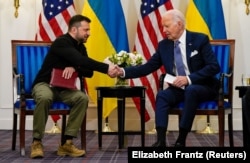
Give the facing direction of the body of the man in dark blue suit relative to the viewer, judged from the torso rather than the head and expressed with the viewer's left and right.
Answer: facing the viewer and to the left of the viewer

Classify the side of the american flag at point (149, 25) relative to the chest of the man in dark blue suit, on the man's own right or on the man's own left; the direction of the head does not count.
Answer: on the man's own right

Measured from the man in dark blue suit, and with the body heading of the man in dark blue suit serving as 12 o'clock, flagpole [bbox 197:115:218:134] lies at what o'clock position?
The flagpole is roughly at 5 o'clock from the man in dark blue suit.

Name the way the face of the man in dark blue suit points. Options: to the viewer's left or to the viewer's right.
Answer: to the viewer's left

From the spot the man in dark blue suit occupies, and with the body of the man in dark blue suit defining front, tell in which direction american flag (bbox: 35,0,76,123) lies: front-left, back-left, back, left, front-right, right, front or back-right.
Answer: right

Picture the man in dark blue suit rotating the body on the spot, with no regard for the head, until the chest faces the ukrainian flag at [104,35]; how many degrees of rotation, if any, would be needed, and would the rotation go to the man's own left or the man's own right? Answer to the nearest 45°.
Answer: approximately 90° to the man's own right

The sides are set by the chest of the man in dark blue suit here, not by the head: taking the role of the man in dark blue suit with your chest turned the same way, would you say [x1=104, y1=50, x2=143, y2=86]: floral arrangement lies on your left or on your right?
on your right

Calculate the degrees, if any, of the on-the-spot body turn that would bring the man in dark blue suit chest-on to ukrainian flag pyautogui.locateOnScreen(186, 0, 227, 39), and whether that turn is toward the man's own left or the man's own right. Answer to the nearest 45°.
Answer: approximately 135° to the man's own right
